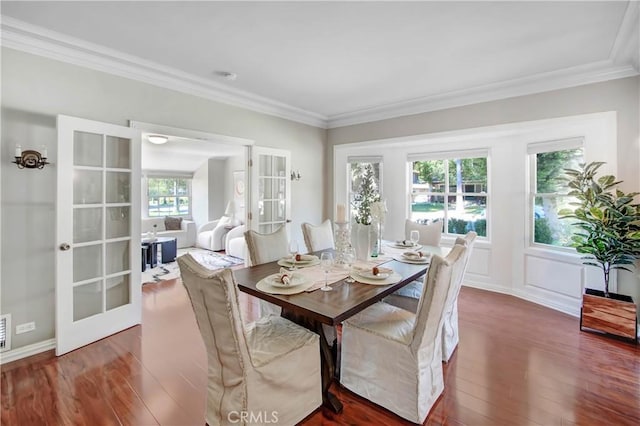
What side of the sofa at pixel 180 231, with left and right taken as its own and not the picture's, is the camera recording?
front

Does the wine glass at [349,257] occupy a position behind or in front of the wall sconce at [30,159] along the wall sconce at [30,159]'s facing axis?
in front

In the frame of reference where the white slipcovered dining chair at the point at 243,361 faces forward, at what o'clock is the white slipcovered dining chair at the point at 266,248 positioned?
the white slipcovered dining chair at the point at 266,248 is roughly at 11 o'clock from the white slipcovered dining chair at the point at 243,361.

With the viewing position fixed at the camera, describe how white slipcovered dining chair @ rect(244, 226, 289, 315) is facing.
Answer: facing the viewer and to the right of the viewer

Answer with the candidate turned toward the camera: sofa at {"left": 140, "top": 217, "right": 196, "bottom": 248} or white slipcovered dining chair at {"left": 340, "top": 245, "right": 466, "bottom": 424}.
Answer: the sofa

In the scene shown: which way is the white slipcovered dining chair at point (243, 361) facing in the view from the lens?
facing away from the viewer and to the right of the viewer

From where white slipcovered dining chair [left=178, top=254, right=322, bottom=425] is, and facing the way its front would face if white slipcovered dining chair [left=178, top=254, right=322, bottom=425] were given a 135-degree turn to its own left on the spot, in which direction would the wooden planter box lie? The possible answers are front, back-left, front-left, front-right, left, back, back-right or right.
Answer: back

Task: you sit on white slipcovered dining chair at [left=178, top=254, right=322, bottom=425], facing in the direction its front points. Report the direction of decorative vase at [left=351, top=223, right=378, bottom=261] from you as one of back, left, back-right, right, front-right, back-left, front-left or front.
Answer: front

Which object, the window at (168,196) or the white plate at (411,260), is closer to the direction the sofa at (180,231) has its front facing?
the white plate

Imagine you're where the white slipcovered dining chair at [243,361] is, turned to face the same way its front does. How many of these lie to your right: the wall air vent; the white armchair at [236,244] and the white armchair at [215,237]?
0

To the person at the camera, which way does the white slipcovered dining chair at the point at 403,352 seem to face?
facing away from the viewer and to the left of the viewer

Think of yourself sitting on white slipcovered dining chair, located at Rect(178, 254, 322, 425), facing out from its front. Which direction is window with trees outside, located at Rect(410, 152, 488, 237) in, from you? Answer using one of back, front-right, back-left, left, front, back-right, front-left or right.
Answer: front

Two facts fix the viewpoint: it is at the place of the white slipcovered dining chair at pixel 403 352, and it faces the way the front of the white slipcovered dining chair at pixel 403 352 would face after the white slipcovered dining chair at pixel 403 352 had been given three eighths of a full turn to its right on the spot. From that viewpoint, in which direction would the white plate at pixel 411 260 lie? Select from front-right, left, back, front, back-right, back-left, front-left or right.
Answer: left

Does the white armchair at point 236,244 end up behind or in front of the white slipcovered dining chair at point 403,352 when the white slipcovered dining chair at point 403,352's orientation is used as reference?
in front

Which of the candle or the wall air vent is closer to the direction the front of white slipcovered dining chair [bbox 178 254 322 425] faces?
the candle

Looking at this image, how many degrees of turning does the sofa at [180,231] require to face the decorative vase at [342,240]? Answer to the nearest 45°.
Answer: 0° — it already faces it

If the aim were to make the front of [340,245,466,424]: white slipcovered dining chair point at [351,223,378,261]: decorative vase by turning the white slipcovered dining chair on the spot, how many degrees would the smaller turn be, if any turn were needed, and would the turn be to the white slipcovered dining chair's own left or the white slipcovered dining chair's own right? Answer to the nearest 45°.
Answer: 0° — it already faces it

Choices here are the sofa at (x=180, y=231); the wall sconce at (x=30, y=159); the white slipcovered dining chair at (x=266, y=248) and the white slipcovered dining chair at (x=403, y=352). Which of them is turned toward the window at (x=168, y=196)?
the white slipcovered dining chair at (x=403, y=352)

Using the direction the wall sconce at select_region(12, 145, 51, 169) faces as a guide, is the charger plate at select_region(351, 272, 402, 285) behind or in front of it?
in front

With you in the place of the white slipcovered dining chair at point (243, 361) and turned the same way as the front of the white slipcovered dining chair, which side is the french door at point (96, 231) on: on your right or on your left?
on your left
